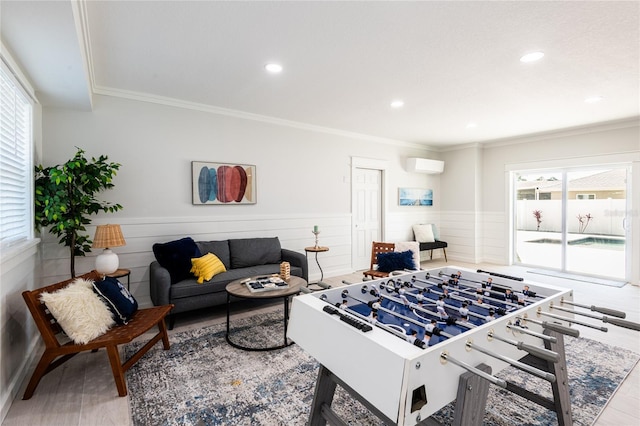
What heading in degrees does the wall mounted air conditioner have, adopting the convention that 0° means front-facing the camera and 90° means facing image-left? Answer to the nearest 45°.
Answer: approximately 315°

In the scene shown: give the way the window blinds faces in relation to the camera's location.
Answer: facing to the right of the viewer
